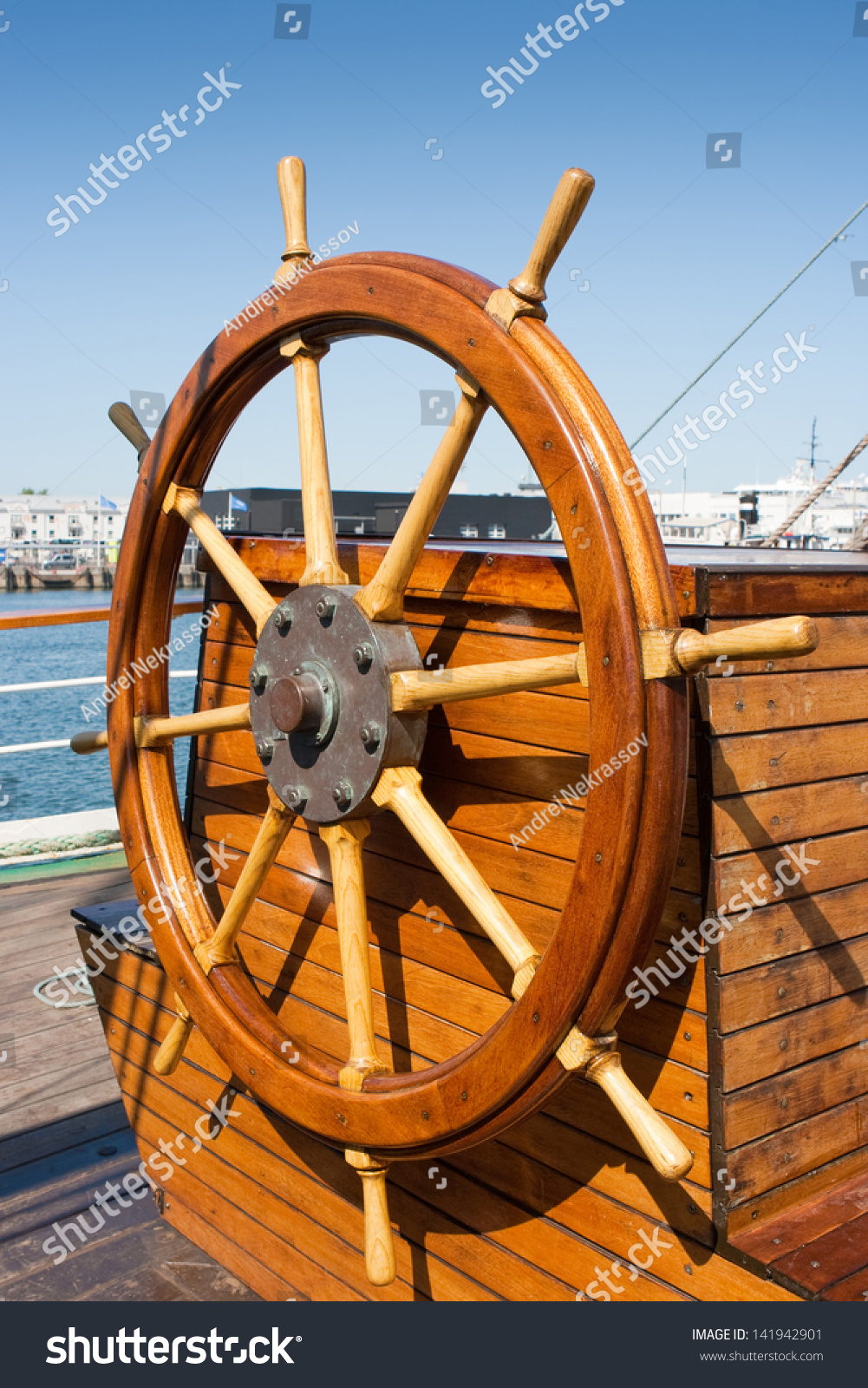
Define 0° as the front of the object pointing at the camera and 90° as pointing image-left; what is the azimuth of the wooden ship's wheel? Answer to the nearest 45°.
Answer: approximately 45°

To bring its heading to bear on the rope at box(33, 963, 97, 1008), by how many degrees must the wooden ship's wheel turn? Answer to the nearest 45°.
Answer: approximately 90° to its right
